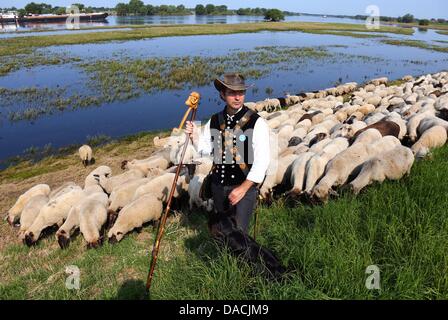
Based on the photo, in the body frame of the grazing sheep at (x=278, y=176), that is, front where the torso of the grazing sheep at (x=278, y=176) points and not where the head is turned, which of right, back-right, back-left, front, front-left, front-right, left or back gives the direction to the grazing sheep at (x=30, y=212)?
front-right

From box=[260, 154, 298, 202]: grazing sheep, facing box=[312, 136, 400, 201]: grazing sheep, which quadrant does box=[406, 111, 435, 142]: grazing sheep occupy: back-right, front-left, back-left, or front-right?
front-left

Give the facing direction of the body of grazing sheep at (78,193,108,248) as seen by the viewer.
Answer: toward the camera

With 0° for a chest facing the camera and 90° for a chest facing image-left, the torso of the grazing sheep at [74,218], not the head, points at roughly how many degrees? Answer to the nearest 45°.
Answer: approximately 45°

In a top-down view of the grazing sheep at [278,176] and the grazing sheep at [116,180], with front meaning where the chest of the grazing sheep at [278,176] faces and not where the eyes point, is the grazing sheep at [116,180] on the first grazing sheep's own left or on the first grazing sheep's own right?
on the first grazing sheep's own right

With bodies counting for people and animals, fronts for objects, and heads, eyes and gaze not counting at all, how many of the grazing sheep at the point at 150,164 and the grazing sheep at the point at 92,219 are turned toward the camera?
1

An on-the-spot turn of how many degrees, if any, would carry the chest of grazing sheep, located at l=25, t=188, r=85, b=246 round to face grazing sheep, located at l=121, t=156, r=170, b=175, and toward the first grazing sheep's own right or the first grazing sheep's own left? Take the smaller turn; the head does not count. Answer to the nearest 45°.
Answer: approximately 180°

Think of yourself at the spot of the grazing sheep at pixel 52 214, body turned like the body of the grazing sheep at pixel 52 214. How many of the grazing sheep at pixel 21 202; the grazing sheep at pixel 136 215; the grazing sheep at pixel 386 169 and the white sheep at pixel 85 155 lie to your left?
2

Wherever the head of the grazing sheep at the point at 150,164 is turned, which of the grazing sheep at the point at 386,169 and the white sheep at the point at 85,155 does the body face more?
the white sheep

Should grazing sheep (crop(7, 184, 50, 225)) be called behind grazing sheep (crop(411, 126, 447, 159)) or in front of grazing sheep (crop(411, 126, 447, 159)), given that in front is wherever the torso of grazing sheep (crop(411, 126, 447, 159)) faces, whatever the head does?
in front

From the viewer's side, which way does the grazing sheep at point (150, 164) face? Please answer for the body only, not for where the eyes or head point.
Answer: to the viewer's left
